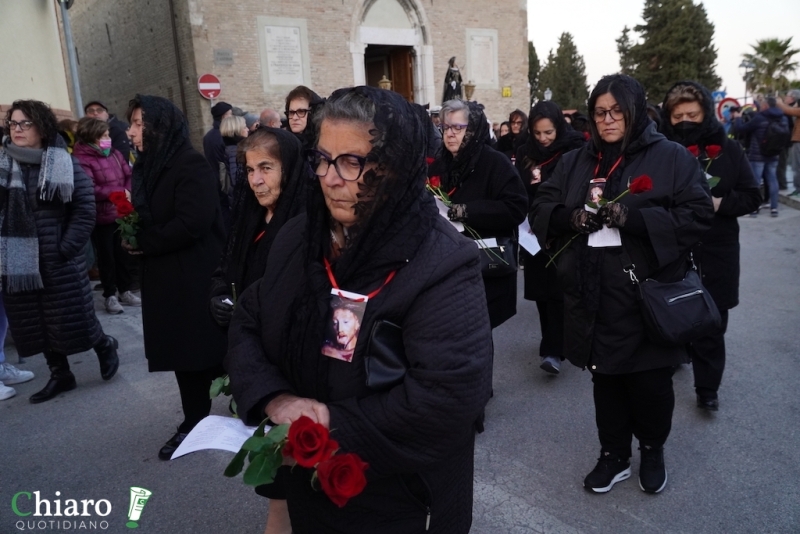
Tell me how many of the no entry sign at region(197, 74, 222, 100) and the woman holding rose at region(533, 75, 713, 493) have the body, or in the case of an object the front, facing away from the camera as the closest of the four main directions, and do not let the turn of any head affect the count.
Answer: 0

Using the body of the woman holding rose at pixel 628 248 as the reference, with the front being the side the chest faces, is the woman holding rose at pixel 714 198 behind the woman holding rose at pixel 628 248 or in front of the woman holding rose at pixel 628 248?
behind

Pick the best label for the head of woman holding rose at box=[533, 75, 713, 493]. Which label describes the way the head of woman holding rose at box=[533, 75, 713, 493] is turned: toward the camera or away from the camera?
toward the camera

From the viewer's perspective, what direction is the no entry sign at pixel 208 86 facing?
toward the camera

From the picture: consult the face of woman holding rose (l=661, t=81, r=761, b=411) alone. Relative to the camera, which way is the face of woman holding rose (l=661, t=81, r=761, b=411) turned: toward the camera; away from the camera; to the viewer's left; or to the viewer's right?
toward the camera

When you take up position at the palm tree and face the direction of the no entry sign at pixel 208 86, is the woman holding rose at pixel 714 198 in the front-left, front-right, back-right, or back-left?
front-left

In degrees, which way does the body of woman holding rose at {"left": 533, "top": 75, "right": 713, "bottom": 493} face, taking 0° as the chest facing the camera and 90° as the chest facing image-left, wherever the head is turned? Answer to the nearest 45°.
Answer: approximately 45°

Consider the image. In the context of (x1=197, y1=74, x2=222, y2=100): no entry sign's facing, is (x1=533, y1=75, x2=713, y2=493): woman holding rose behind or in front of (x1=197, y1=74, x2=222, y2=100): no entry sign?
in front
